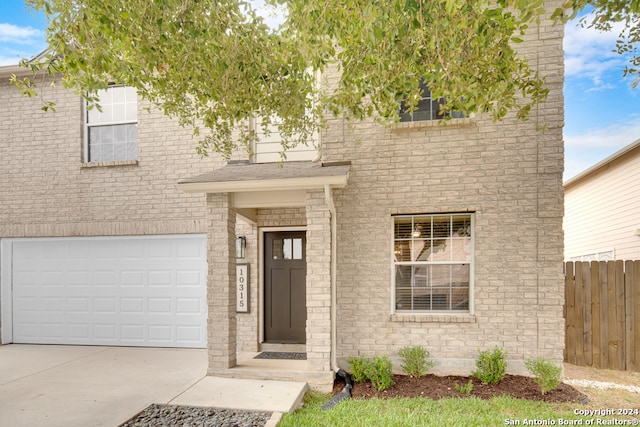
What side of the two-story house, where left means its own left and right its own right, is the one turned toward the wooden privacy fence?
left

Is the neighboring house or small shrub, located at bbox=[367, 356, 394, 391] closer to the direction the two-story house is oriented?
the small shrub

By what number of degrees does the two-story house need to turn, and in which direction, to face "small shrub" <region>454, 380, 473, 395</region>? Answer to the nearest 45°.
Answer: approximately 45° to its left

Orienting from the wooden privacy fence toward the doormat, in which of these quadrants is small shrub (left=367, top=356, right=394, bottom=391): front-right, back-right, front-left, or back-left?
front-left

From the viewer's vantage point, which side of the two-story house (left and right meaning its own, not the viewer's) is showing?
front
